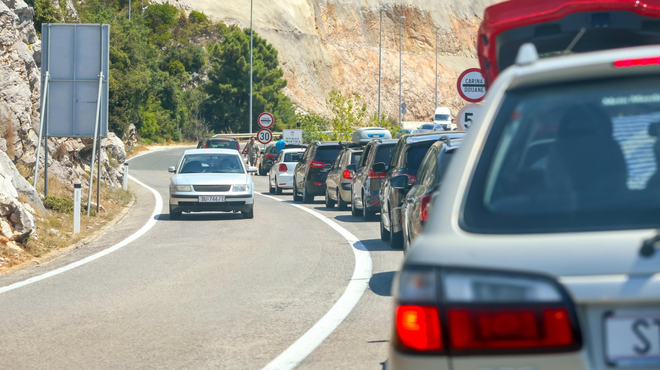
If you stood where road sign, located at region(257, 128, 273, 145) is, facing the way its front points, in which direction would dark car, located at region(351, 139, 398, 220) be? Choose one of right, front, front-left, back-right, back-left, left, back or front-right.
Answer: front

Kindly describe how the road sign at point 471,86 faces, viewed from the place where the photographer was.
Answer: facing the viewer

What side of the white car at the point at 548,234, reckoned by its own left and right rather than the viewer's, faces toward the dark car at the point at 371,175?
front

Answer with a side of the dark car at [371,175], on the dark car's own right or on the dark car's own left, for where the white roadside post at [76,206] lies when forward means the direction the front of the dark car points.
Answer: on the dark car's own left

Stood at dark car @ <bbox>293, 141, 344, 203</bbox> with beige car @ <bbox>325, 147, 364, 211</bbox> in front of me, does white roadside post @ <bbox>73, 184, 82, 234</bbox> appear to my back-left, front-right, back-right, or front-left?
front-right

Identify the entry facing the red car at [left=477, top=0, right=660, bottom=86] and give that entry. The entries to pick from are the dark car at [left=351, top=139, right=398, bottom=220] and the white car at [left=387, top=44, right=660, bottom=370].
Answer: the white car

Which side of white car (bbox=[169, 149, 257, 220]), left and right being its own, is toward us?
front

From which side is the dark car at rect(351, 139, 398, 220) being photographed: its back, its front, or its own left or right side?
back

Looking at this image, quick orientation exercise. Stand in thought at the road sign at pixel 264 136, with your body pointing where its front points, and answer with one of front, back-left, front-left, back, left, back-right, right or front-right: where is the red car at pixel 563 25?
front

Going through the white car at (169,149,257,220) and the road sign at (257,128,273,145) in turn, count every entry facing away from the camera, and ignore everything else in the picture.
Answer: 0

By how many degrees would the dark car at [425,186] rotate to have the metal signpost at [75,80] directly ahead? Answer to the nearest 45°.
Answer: approximately 45° to its left

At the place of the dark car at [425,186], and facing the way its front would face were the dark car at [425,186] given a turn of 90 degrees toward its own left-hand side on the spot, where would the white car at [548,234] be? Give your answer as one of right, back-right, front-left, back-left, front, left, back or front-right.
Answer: left

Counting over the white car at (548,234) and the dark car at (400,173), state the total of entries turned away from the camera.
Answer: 2

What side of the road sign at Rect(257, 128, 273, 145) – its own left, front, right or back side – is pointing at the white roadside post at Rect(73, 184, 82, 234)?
front

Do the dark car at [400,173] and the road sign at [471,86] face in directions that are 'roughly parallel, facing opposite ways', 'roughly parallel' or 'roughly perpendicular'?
roughly parallel, facing opposite ways

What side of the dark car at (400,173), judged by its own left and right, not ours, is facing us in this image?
back

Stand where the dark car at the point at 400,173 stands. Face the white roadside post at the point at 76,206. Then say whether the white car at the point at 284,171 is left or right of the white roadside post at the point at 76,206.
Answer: right

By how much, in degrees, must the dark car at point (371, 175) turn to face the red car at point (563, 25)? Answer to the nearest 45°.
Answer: approximately 180°

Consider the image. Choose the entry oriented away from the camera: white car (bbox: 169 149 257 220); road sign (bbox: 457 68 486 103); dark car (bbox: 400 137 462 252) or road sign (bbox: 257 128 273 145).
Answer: the dark car

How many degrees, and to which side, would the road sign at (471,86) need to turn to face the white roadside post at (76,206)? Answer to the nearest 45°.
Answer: approximately 90° to its right

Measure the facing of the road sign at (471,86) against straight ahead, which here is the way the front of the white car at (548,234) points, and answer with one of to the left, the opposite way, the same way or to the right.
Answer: the opposite way

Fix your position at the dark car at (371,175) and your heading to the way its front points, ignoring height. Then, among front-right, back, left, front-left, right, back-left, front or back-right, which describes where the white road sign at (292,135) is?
front

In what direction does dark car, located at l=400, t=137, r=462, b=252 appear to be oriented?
away from the camera
